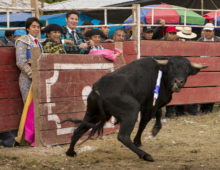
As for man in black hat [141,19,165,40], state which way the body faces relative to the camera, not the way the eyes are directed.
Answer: toward the camera

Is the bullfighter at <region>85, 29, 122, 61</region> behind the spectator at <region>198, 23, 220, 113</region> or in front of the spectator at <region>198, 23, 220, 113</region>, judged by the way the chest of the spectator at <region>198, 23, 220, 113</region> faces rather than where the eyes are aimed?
in front

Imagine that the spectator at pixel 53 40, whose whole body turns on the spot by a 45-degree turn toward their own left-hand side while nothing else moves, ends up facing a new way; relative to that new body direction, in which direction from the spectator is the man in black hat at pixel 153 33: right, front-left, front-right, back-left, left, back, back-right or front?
front-left

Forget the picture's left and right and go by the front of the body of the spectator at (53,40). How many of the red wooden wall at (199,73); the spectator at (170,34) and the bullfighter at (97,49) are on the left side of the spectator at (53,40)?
3

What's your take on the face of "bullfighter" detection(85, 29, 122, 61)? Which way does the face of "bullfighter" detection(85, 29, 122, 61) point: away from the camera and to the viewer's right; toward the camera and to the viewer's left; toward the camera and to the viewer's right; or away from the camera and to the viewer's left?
toward the camera and to the viewer's right

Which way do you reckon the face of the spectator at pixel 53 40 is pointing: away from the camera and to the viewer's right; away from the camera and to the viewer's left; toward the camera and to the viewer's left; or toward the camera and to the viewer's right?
toward the camera and to the viewer's right

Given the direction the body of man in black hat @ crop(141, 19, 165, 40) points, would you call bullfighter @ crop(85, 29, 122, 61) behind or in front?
in front

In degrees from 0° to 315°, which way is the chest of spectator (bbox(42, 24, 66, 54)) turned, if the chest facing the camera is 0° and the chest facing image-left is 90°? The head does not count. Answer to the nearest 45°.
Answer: approximately 315°
